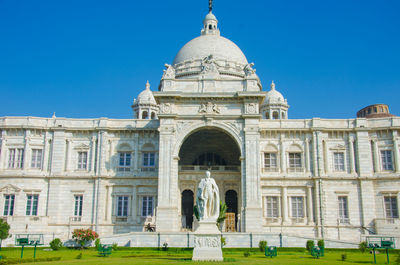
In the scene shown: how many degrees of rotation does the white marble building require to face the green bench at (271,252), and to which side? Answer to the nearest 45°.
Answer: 0° — it already faces it

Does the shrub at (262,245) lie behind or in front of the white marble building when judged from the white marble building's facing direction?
in front

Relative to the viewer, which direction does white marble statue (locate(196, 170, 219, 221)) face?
toward the camera

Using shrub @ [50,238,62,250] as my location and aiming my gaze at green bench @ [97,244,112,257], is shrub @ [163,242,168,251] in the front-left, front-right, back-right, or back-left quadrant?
front-left

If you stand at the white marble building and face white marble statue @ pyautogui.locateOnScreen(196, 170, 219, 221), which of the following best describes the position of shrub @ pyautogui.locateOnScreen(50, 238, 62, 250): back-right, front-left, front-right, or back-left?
front-right

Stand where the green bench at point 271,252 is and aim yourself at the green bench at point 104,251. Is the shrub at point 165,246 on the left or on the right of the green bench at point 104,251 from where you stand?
right

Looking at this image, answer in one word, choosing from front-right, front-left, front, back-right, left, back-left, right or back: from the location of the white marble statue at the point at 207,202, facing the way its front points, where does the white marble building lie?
back

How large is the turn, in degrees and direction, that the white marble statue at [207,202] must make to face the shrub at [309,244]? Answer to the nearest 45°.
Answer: approximately 135° to its left

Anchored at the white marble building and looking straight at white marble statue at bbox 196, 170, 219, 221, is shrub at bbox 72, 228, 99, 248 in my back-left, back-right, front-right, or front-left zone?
front-right

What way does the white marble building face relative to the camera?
toward the camera

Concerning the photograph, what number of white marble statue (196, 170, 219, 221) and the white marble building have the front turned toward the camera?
2

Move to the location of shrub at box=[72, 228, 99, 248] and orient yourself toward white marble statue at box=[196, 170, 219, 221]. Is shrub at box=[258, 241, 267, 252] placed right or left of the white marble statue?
left
